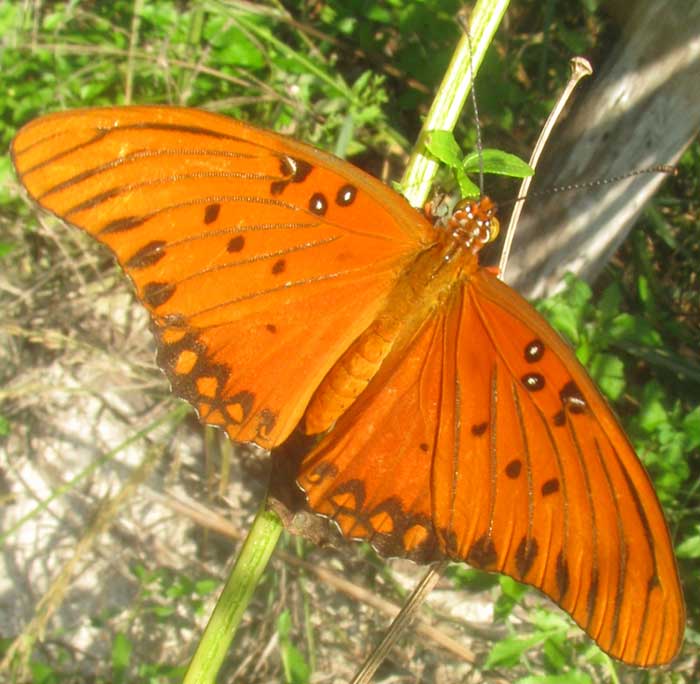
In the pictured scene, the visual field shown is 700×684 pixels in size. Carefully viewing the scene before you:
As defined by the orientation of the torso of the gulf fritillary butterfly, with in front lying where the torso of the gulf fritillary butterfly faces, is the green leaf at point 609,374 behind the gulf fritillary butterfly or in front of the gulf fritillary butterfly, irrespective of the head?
in front

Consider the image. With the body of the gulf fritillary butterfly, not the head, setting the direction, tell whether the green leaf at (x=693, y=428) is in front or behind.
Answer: in front

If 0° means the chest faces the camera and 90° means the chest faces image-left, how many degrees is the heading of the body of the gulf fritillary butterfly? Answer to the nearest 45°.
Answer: approximately 225°
